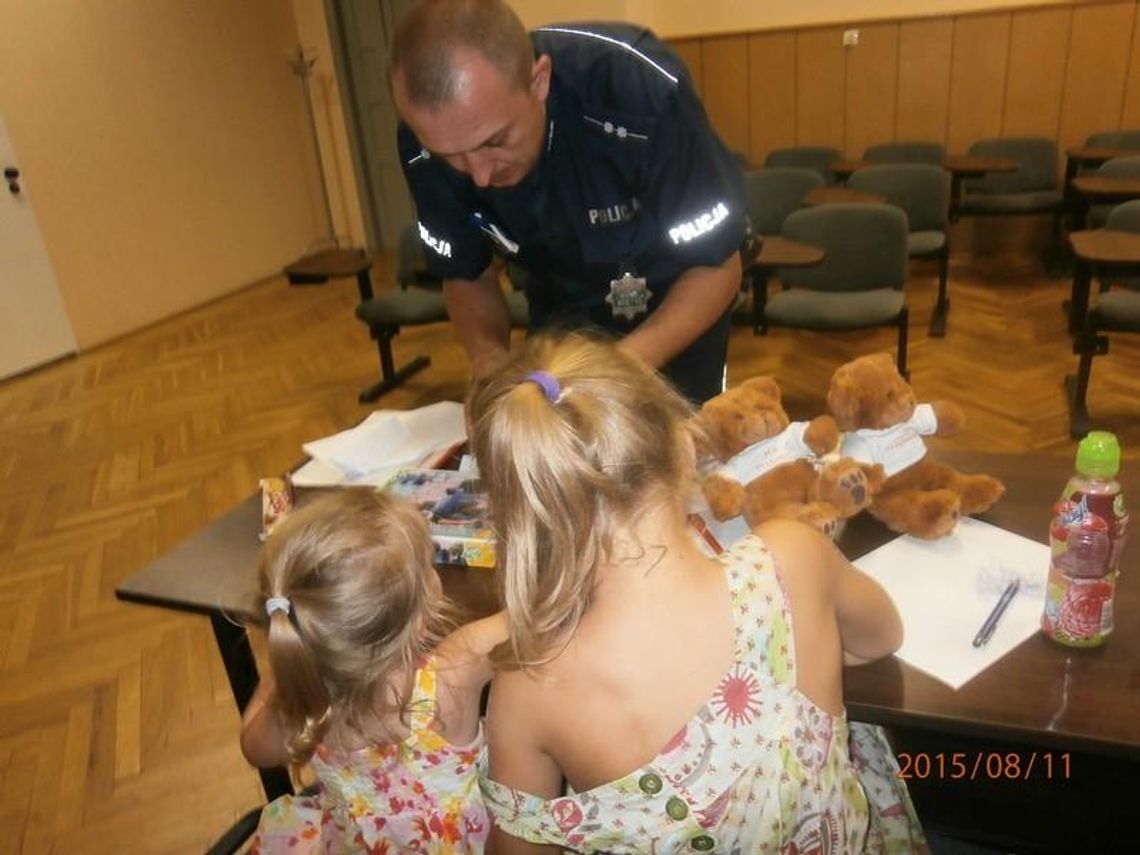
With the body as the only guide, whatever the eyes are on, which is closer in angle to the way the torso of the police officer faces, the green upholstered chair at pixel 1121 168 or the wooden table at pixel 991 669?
the wooden table

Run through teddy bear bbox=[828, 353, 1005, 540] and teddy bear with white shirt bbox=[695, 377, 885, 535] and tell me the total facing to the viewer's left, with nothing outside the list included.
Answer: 0

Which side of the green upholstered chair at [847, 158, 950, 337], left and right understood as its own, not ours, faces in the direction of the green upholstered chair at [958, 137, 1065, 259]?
back

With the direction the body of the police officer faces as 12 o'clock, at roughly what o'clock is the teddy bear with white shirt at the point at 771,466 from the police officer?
The teddy bear with white shirt is roughly at 10 o'clock from the police officer.

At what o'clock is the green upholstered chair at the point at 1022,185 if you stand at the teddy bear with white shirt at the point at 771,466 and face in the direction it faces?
The green upholstered chair is roughly at 8 o'clock from the teddy bear with white shirt.

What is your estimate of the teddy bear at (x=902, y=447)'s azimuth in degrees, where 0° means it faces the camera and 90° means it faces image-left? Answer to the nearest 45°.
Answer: approximately 315°

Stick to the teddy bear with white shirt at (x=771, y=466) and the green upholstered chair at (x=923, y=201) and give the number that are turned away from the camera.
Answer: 0

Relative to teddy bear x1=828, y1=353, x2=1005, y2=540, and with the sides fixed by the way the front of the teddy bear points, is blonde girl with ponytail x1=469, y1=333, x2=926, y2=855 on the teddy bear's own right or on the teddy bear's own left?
on the teddy bear's own right

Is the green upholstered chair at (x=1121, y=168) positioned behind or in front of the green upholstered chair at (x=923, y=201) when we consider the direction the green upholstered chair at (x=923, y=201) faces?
behind

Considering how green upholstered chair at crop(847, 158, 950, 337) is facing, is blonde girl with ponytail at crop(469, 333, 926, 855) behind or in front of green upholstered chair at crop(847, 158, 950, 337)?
in front

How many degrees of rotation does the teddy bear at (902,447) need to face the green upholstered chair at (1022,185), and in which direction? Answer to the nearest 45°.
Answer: approximately 135° to its left

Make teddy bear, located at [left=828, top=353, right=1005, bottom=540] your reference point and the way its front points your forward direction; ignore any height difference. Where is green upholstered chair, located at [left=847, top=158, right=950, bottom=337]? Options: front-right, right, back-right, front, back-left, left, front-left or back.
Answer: back-left

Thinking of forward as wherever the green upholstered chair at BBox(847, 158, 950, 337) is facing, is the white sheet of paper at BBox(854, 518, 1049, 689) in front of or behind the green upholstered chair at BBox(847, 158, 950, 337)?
in front

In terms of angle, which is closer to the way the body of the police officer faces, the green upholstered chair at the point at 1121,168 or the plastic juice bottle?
the plastic juice bottle
